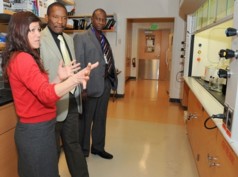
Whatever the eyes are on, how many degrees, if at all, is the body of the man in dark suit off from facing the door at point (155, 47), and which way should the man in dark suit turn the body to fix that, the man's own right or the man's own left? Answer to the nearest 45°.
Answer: approximately 135° to the man's own left

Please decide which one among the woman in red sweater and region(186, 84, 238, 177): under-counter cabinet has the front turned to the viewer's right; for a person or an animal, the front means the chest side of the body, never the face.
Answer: the woman in red sweater

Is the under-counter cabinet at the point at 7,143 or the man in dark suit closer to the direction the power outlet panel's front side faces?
the under-counter cabinet

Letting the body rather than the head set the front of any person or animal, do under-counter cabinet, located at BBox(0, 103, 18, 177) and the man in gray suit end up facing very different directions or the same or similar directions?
same or similar directions

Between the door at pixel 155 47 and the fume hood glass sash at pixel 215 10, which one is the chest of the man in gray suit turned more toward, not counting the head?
the fume hood glass sash

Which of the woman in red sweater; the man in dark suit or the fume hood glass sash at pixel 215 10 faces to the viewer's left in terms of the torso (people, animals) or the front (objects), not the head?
the fume hood glass sash

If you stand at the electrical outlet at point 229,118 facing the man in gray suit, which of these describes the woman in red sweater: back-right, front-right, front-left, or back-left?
front-left

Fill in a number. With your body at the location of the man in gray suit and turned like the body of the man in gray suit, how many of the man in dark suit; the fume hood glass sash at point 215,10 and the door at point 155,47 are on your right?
0

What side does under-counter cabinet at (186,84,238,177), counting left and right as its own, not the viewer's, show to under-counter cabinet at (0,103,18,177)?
front

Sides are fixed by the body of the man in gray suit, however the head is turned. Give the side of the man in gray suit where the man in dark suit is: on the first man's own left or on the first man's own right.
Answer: on the first man's own left

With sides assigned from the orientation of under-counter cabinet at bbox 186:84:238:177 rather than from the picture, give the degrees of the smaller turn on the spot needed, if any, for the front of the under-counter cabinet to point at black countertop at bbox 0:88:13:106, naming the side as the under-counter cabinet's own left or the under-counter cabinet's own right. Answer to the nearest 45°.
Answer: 0° — it already faces it

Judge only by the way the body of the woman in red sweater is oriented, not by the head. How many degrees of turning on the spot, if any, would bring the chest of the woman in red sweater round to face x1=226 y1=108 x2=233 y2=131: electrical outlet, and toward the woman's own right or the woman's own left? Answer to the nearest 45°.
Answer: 0° — they already face it

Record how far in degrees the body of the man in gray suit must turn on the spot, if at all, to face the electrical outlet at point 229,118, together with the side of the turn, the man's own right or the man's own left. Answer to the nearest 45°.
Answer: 0° — they already face it

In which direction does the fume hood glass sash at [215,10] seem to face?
to the viewer's left

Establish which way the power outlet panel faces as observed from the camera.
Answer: facing the viewer and to the left of the viewer

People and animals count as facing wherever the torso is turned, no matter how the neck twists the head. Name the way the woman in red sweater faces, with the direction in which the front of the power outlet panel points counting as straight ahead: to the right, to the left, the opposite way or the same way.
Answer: the opposite way

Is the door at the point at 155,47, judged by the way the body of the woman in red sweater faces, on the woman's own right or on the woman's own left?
on the woman's own left

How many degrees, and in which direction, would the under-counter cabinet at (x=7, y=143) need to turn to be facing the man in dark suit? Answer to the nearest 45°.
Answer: approximately 90° to its left

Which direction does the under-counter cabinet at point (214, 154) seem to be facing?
to the viewer's left
